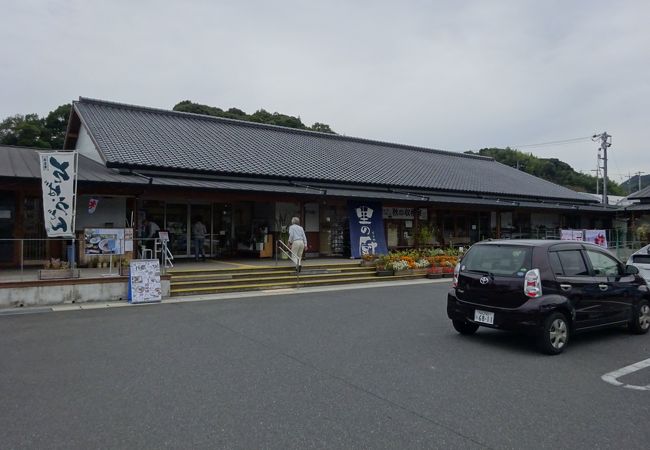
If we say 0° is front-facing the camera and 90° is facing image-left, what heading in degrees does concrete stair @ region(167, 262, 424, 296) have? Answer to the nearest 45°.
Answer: approximately 315°

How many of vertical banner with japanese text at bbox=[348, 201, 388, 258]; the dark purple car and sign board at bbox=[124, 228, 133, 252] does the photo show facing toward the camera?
2

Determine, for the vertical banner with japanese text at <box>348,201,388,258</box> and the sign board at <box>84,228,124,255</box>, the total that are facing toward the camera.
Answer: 2

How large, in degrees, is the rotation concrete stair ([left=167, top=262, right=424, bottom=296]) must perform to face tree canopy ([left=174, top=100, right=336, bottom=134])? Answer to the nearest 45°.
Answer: approximately 135° to its left

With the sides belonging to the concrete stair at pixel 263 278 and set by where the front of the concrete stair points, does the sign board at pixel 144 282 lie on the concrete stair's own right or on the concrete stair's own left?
on the concrete stair's own right

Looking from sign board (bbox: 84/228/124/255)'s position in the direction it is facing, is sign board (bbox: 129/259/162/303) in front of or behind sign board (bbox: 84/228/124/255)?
in front

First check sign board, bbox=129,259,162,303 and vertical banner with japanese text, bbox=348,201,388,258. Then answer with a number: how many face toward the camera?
2

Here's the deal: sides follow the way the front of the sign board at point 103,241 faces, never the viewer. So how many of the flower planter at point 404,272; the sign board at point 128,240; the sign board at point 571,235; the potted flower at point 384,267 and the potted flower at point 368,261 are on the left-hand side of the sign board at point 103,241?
5

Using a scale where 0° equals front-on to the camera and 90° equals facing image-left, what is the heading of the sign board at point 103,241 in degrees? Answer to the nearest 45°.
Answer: approximately 0°

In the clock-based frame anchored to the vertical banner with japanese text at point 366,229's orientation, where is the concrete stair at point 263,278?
The concrete stair is roughly at 1 o'clock from the vertical banner with japanese text.

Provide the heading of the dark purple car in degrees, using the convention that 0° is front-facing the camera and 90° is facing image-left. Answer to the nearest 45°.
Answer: approximately 225°

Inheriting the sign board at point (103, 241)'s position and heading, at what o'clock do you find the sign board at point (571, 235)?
the sign board at point (571, 235) is roughly at 9 o'clock from the sign board at point (103, 241).

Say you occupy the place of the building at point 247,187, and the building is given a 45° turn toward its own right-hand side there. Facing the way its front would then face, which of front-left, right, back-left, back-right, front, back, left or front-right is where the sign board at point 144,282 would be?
front
